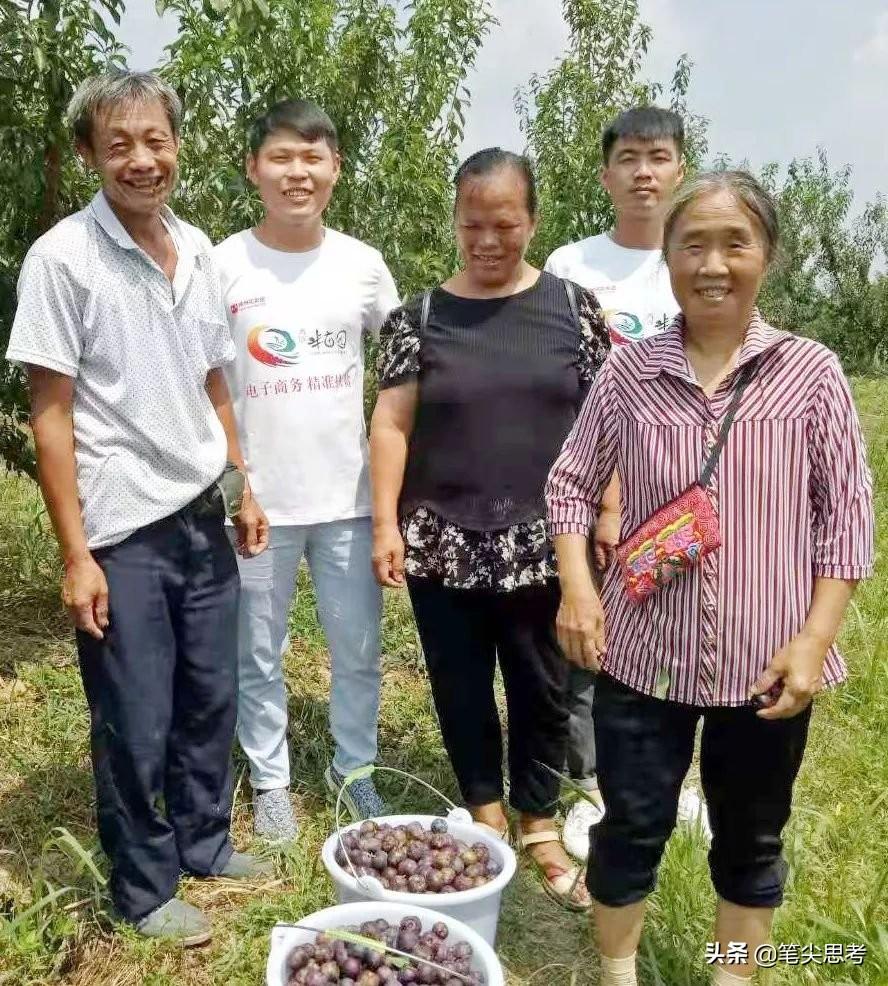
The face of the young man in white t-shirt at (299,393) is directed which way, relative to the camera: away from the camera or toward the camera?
toward the camera

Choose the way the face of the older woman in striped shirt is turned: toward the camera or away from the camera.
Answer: toward the camera

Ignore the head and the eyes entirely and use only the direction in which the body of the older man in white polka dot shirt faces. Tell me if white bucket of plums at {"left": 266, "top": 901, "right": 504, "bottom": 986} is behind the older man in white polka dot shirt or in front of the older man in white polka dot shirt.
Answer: in front

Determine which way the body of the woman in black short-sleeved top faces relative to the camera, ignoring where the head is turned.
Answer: toward the camera

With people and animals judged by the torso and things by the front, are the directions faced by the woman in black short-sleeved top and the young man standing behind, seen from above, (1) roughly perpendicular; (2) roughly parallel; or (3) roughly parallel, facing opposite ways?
roughly parallel

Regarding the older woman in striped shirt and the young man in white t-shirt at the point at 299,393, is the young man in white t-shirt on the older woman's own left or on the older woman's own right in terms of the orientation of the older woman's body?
on the older woman's own right

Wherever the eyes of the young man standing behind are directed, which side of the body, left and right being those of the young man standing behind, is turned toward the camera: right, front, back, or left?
front
